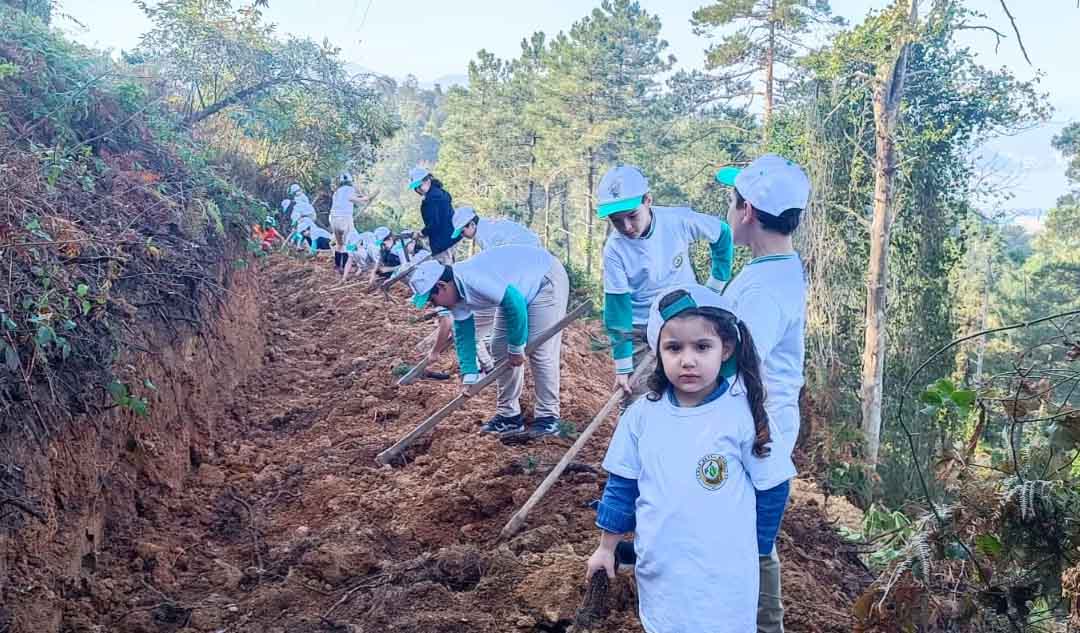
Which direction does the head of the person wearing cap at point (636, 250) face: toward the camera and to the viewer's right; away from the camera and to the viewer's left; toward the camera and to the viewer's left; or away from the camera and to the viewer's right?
toward the camera and to the viewer's left

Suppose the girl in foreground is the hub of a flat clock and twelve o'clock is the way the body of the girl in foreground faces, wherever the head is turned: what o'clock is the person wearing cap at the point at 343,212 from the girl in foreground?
The person wearing cap is roughly at 5 o'clock from the girl in foreground.

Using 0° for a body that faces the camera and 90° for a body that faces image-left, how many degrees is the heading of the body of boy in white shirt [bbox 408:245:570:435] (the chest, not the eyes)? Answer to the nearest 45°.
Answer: approximately 90°

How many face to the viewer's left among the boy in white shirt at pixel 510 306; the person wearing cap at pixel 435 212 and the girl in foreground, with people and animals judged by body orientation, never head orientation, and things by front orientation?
2

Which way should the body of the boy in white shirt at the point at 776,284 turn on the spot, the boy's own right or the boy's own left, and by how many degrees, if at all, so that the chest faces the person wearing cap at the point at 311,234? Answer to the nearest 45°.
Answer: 0° — they already face them

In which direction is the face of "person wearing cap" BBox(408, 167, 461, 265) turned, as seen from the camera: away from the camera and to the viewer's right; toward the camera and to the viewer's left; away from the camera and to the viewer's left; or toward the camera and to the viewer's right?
toward the camera and to the viewer's left

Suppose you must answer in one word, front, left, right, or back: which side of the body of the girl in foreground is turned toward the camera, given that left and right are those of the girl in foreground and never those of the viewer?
front

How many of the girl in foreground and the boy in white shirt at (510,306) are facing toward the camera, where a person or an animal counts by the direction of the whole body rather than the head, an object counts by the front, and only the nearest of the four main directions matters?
1

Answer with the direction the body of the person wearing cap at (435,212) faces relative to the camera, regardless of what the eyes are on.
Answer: to the viewer's left

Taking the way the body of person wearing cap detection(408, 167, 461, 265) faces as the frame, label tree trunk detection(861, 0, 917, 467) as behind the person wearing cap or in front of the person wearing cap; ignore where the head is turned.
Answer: behind

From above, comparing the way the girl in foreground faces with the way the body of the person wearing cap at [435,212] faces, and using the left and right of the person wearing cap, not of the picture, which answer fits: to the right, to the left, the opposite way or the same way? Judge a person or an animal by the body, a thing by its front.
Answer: to the left

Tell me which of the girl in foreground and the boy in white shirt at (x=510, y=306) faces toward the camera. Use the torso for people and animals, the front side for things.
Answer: the girl in foreground

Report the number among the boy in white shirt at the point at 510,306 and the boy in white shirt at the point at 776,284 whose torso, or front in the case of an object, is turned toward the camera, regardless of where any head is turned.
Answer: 0

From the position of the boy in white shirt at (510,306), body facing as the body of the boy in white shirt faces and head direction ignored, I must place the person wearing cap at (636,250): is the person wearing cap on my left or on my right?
on my left
